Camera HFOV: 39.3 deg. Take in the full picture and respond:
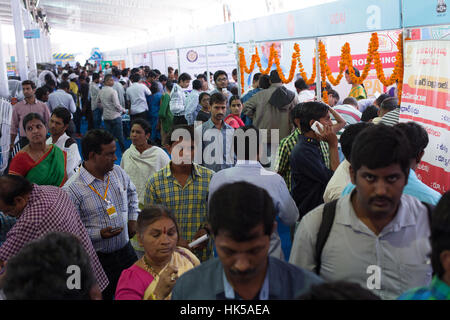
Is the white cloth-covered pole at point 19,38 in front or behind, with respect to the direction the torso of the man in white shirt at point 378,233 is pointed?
behind

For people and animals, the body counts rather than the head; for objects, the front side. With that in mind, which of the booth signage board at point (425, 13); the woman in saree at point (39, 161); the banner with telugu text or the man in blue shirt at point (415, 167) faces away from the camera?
the man in blue shirt

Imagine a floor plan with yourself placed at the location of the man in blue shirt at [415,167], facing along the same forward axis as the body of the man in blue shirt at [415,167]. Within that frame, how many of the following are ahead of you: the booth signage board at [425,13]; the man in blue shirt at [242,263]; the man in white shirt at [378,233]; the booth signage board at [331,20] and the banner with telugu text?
3

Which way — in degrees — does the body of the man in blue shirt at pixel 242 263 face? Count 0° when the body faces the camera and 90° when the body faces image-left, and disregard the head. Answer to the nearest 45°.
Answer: approximately 0°

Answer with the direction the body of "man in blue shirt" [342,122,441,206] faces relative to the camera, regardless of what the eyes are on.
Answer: away from the camera

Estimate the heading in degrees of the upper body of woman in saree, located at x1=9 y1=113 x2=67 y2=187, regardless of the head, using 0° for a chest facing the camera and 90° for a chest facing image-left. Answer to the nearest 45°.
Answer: approximately 0°
